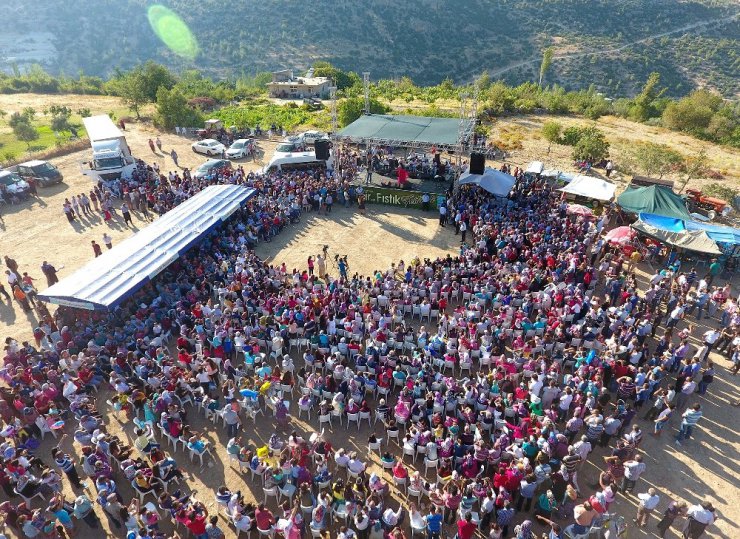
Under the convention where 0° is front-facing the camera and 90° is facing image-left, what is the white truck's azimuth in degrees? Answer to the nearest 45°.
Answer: approximately 0°

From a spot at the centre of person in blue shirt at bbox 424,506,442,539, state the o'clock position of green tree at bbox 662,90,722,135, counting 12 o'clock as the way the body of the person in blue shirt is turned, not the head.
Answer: The green tree is roughly at 1 o'clock from the person in blue shirt.

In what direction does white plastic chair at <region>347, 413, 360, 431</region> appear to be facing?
away from the camera

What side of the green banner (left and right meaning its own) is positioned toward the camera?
front

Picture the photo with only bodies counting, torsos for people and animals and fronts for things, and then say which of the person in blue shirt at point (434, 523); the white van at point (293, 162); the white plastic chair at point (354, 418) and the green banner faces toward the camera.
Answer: the green banner

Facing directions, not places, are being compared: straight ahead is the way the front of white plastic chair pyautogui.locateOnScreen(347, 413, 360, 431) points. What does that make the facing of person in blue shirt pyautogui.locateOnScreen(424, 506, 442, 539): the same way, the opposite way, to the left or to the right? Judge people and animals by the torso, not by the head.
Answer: the same way

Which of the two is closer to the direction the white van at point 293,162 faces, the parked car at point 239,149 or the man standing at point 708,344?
the parked car

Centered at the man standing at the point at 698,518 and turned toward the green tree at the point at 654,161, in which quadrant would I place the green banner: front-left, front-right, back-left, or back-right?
front-left

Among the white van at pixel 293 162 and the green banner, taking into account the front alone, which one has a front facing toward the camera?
the green banner

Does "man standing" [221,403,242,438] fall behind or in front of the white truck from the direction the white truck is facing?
in front

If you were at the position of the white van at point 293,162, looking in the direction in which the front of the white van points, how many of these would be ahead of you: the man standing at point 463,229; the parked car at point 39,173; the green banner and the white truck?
2

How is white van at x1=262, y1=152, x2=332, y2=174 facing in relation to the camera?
to the viewer's left

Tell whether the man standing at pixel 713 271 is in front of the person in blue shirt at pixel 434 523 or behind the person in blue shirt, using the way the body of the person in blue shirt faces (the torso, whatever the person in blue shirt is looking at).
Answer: in front

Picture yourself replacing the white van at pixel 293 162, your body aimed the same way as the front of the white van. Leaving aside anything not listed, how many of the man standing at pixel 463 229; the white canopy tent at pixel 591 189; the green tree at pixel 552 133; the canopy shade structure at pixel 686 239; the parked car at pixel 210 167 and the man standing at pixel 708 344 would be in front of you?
1

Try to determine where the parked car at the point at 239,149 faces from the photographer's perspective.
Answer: facing the viewer and to the left of the viewer

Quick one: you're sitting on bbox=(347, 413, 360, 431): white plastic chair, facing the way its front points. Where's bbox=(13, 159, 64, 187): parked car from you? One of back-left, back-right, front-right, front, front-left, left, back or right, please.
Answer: front-left

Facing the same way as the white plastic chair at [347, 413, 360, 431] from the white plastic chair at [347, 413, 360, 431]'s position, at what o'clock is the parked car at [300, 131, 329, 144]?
The parked car is roughly at 12 o'clock from the white plastic chair.

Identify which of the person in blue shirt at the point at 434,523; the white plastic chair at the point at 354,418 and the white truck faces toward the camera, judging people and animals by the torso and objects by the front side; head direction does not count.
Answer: the white truck

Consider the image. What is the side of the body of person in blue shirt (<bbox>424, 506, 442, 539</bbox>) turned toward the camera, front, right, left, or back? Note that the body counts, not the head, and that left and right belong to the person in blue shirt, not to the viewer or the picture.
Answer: back

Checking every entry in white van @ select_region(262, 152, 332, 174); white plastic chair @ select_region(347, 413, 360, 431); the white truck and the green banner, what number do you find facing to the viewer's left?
1
